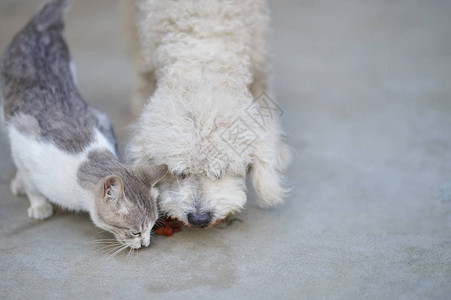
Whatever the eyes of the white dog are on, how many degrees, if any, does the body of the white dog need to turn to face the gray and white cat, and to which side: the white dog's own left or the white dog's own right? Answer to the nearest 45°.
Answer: approximately 90° to the white dog's own right

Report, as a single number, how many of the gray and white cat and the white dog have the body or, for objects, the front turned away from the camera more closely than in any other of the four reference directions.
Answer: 0

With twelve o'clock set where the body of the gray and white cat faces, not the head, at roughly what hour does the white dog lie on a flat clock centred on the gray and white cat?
The white dog is roughly at 11 o'clock from the gray and white cat.

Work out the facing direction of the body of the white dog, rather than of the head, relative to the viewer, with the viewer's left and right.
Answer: facing the viewer

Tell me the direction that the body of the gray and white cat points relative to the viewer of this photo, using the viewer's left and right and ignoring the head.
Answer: facing the viewer and to the right of the viewer
